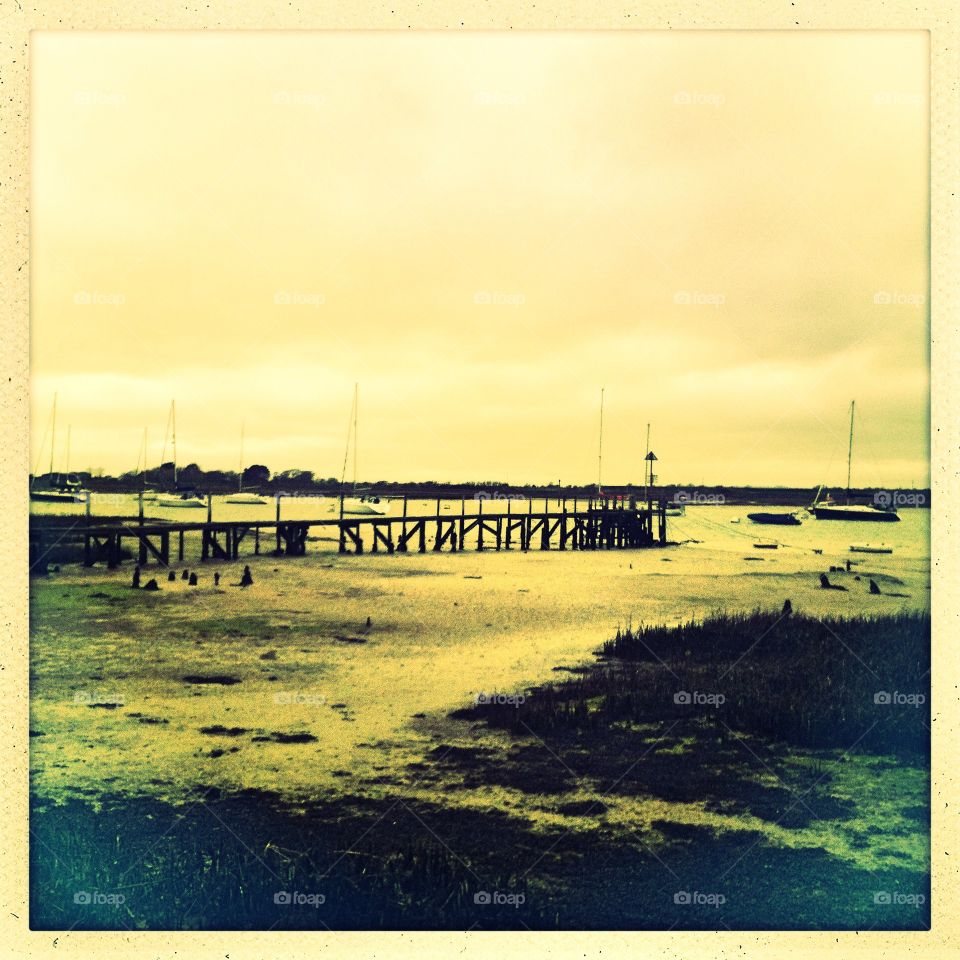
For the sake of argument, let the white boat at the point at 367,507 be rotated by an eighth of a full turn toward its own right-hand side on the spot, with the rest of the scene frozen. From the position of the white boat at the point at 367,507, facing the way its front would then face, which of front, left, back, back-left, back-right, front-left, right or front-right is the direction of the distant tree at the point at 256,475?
front-right
